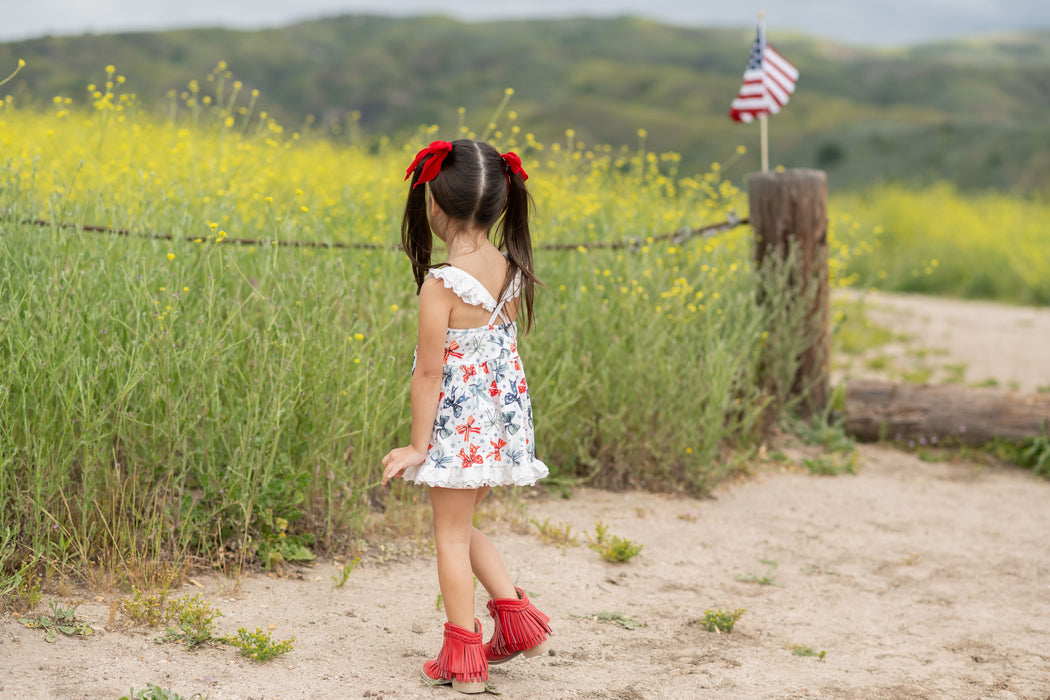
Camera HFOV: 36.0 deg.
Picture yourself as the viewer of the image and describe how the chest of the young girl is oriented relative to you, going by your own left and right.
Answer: facing away from the viewer and to the left of the viewer

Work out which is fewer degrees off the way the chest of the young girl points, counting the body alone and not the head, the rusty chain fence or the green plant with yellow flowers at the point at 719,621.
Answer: the rusty chain fence

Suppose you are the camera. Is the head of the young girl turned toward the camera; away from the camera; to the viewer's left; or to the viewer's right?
away from the camera

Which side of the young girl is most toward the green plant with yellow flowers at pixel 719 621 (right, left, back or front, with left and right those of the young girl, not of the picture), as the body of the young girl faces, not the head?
right

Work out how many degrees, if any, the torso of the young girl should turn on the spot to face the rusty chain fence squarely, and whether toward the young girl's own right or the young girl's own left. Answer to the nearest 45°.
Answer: approximately 45° to the young girl's own right
